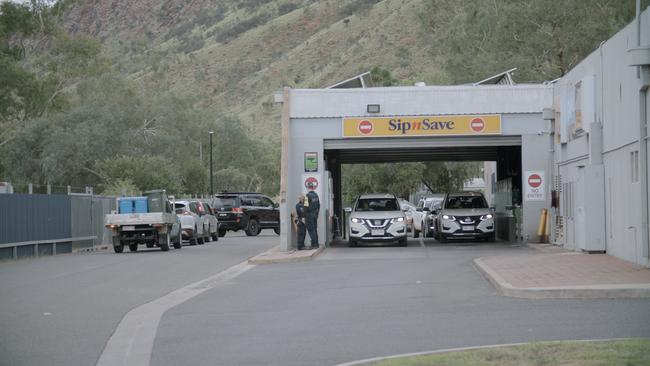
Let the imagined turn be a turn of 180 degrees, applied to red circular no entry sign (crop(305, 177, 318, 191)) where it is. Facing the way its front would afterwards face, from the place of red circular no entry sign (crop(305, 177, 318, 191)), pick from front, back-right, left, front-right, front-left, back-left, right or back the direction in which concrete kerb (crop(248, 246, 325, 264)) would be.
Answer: back

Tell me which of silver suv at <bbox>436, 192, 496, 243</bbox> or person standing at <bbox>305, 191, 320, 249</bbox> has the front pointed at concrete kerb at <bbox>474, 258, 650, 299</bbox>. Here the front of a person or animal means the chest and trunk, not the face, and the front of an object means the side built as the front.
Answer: the silver suv

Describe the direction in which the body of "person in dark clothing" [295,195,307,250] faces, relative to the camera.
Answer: to the viewer's right

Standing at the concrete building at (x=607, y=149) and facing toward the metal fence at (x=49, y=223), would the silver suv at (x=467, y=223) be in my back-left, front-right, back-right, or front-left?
front-right

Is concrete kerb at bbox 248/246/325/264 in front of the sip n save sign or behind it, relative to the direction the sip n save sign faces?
in front

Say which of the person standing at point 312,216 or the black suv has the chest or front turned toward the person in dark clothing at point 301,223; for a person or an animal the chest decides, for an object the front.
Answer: the person standing

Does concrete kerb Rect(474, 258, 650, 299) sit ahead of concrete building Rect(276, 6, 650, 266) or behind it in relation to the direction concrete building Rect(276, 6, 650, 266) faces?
ahead

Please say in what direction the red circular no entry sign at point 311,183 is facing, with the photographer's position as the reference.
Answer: facing the viewer

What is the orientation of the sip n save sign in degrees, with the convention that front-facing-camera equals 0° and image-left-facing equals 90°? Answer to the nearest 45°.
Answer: approximately 0°

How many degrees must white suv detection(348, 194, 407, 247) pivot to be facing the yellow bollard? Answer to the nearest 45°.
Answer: approximately 90° to its left

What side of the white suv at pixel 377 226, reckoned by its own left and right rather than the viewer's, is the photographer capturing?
front

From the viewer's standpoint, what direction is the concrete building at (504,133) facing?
toward the camera

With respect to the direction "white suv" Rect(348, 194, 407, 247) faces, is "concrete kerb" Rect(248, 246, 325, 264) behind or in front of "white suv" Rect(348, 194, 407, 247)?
in front

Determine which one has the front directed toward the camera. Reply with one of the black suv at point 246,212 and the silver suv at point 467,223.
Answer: the silver suv

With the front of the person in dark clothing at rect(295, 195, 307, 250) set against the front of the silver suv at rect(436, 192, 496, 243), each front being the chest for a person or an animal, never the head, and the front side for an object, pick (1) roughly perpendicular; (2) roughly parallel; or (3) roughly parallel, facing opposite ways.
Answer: roughly perpendicular

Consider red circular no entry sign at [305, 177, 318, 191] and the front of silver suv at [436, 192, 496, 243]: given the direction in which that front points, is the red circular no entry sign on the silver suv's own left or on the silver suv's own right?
on the silver suv's own right
